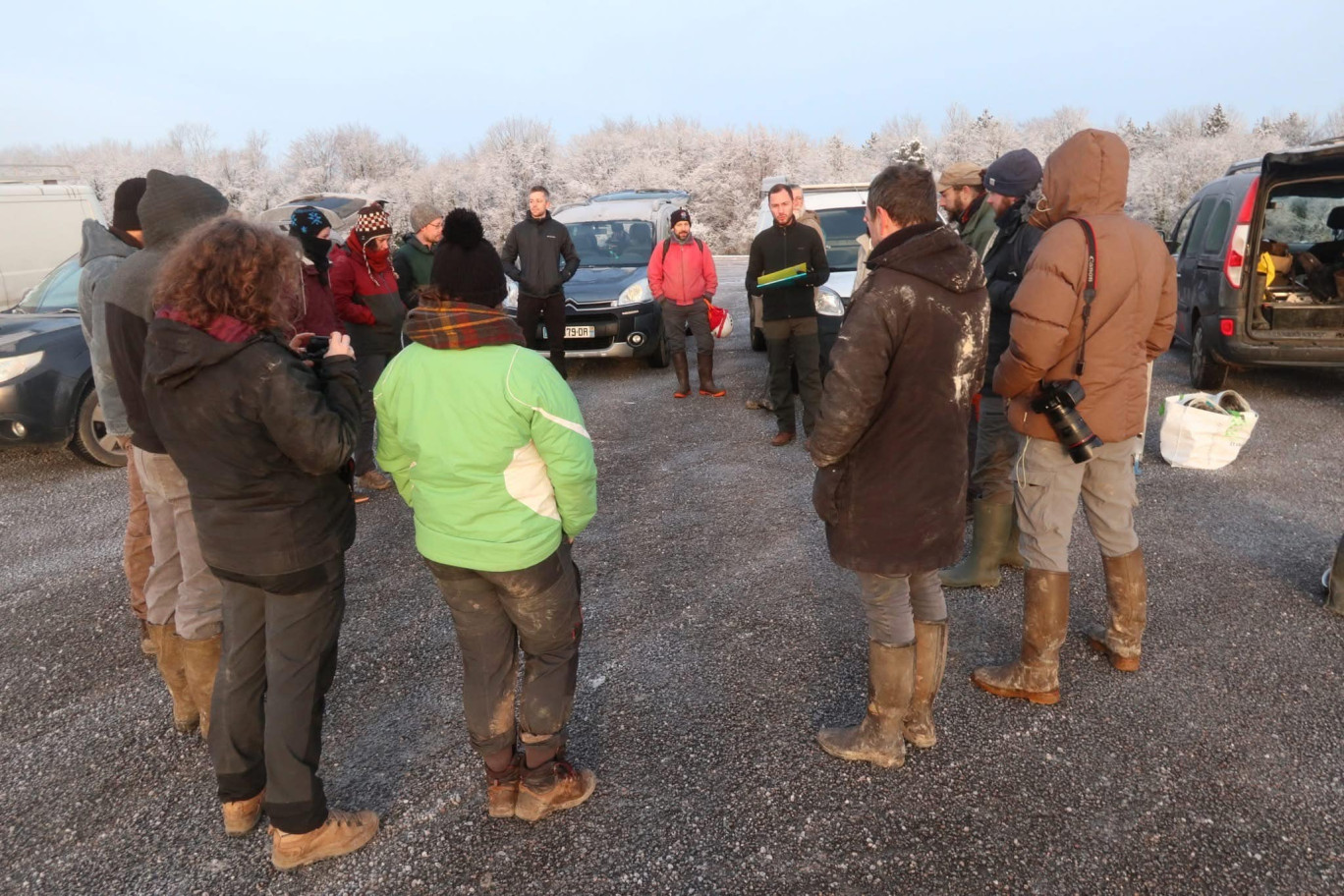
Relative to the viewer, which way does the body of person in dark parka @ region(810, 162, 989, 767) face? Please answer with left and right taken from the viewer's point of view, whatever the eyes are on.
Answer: facing away from the viewer and to the left of the viewer

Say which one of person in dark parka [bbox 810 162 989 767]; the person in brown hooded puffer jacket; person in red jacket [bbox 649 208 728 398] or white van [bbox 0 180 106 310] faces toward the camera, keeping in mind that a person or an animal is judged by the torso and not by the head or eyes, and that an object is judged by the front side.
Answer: the person in red jacket

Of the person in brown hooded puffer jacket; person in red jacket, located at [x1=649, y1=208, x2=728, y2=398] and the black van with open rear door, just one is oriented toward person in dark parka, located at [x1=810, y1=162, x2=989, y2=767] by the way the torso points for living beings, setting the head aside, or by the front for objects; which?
the person in red jacket

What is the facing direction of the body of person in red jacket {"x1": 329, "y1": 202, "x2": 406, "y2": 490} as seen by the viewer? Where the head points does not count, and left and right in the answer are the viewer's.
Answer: facing the viewer and to the right of the viewer

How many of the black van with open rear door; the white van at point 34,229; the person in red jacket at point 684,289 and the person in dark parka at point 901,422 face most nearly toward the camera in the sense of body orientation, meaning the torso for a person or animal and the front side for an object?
1

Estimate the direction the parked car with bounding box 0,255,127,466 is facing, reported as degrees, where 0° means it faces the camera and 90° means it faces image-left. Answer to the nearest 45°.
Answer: approximately 45°

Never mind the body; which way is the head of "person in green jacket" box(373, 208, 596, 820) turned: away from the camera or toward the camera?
away from the camera

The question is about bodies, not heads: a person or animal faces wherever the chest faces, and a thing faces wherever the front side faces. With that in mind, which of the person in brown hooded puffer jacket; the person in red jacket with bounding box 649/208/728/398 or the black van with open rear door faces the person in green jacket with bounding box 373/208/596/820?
the person in red jacket

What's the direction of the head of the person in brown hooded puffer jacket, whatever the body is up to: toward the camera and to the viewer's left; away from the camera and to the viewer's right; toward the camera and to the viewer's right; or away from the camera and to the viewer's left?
away from the camera and to the viewer's left

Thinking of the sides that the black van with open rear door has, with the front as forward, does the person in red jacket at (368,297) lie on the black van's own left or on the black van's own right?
on the black van's own left

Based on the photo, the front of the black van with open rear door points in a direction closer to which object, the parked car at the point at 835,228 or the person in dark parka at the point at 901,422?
the parked car

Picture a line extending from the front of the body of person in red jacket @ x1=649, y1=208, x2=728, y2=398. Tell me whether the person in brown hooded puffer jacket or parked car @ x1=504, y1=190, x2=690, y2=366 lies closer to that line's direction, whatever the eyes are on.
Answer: the person in brown hooded puffer jacket
